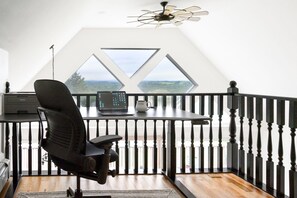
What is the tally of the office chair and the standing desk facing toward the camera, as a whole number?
1

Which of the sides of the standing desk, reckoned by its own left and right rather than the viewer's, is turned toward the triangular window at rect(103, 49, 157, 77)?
back

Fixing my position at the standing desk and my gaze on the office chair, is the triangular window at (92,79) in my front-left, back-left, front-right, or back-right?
back-right

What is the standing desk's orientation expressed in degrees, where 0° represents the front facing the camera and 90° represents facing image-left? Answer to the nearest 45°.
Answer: approximately 0°

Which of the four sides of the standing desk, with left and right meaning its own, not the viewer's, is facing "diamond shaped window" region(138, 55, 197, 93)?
back

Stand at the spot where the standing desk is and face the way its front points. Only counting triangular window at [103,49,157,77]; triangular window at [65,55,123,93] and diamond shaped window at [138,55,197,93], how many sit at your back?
3

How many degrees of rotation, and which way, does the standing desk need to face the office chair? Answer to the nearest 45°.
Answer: approximately 45° to its right

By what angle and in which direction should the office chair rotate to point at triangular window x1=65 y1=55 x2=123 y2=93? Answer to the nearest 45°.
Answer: approximately 45° to its left

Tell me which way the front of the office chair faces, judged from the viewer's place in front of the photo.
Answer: facing away from the viewer and to the right of the viewer
